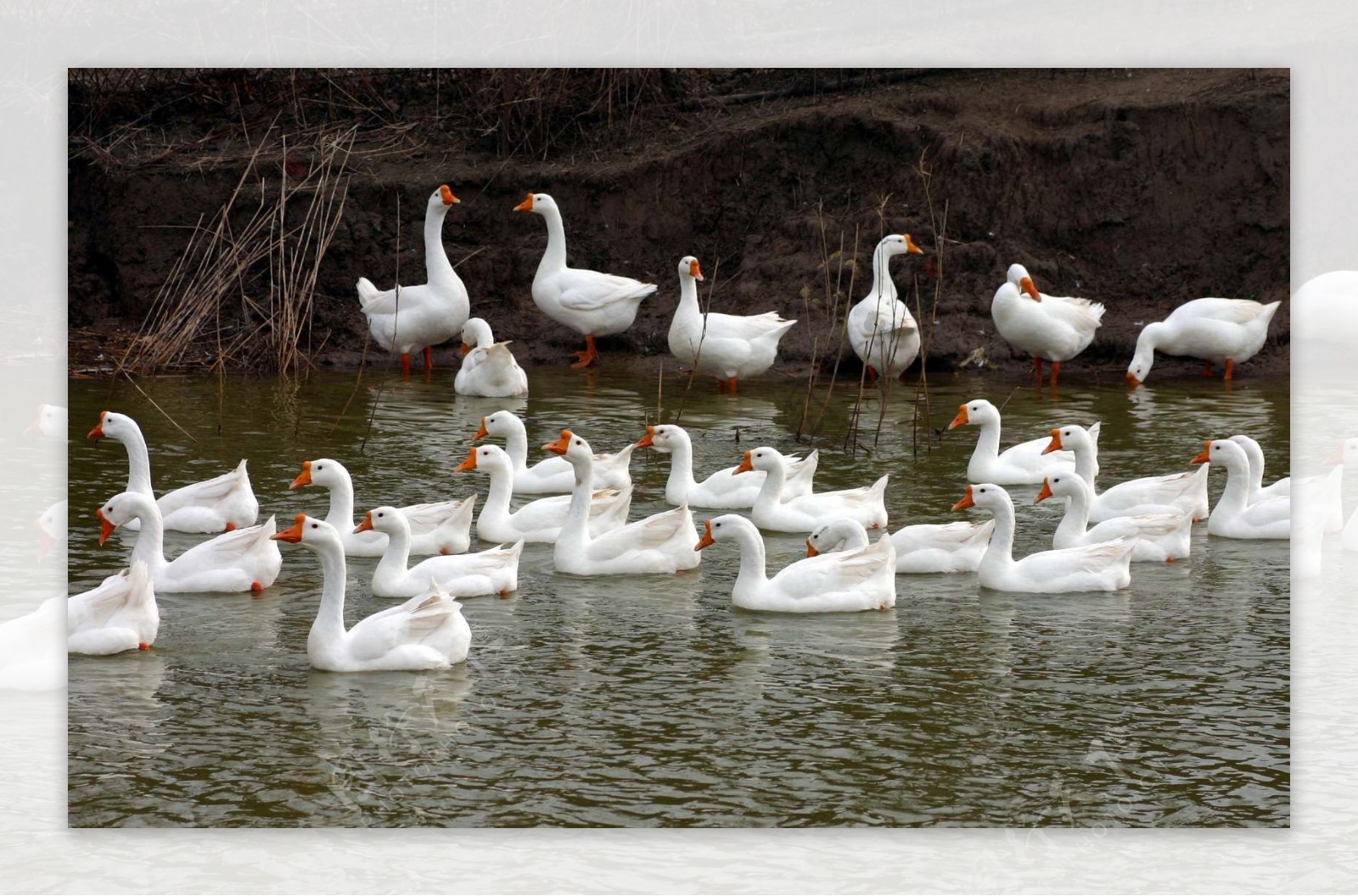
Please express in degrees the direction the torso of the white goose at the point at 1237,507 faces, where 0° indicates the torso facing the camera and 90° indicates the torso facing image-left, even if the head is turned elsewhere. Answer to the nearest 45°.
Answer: approximately 90°

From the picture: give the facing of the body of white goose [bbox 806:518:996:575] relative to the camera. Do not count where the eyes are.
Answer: to the viewer's left

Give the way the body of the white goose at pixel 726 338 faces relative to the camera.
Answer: to the viewer's left

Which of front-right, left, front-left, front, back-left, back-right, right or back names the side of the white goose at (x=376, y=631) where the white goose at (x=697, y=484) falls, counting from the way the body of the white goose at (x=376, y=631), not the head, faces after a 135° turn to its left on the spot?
left

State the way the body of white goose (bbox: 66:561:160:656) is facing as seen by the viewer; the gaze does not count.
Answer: to the viewer's left

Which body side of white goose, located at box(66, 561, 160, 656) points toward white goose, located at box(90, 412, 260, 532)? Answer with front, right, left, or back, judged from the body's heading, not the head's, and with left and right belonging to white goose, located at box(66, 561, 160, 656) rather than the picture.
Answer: right

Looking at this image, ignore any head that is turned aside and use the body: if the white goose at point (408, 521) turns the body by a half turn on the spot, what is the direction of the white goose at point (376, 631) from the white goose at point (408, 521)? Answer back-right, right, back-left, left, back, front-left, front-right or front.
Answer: right

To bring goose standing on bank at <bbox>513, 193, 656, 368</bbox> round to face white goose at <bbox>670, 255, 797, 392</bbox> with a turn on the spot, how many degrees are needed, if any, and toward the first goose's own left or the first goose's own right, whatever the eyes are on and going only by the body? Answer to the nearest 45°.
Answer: approximately 135° to the first goose's own left

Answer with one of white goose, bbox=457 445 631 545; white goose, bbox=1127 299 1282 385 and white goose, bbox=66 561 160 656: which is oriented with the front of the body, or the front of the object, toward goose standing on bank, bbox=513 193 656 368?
white goose, bbox=1127 299 1282 385

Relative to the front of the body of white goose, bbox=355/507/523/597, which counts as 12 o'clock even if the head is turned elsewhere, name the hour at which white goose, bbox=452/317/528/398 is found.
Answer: white goose, bbox=452/317/528/398 is roughly at 3 o'clock from white goose, bbox=355/507/523/597.
